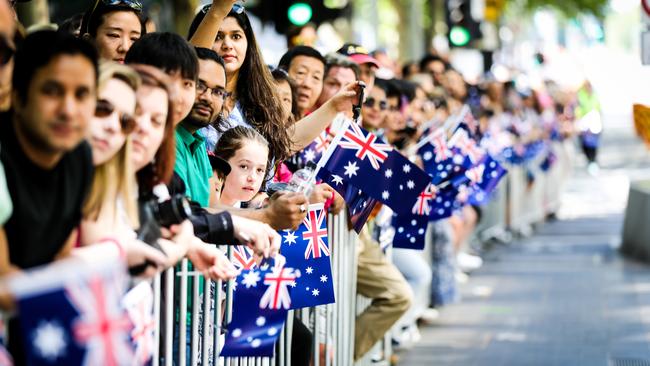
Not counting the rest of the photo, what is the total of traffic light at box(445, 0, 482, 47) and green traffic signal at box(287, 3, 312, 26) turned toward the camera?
2

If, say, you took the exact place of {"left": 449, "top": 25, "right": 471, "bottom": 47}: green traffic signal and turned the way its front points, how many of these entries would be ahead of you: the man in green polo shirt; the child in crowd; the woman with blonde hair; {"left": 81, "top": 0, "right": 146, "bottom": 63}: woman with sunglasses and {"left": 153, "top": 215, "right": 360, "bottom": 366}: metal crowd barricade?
5

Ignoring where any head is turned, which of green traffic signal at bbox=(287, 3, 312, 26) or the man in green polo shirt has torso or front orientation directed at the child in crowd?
the green traffic signal

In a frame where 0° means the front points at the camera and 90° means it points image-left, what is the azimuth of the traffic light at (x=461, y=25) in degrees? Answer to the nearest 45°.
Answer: approximately 0°

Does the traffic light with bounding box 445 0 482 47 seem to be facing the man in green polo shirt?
yes

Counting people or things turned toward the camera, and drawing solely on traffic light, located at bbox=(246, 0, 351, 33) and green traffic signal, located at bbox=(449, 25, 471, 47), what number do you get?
2

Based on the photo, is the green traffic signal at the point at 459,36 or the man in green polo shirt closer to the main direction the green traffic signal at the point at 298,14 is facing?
the man in green polo shirt
